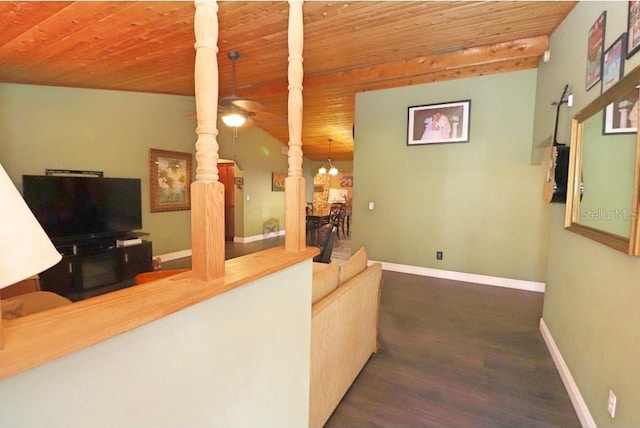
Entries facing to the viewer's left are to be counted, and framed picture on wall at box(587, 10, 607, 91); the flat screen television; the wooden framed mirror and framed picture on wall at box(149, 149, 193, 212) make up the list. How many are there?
2

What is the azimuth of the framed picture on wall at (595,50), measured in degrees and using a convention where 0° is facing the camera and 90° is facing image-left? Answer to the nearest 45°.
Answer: approximately 90°

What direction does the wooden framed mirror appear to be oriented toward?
to the viewer's left

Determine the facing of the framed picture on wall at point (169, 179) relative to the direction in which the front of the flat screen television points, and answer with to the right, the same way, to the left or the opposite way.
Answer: the same way

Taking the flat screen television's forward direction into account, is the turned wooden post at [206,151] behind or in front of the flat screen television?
in front

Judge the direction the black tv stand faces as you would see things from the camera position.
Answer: facing the viewer and to the right of the viewer

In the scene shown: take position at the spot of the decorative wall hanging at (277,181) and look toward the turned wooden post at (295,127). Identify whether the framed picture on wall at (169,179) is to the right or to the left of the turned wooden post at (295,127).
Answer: right

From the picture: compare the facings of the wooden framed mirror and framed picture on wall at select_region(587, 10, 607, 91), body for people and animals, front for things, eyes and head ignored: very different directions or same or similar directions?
same or similar directions
